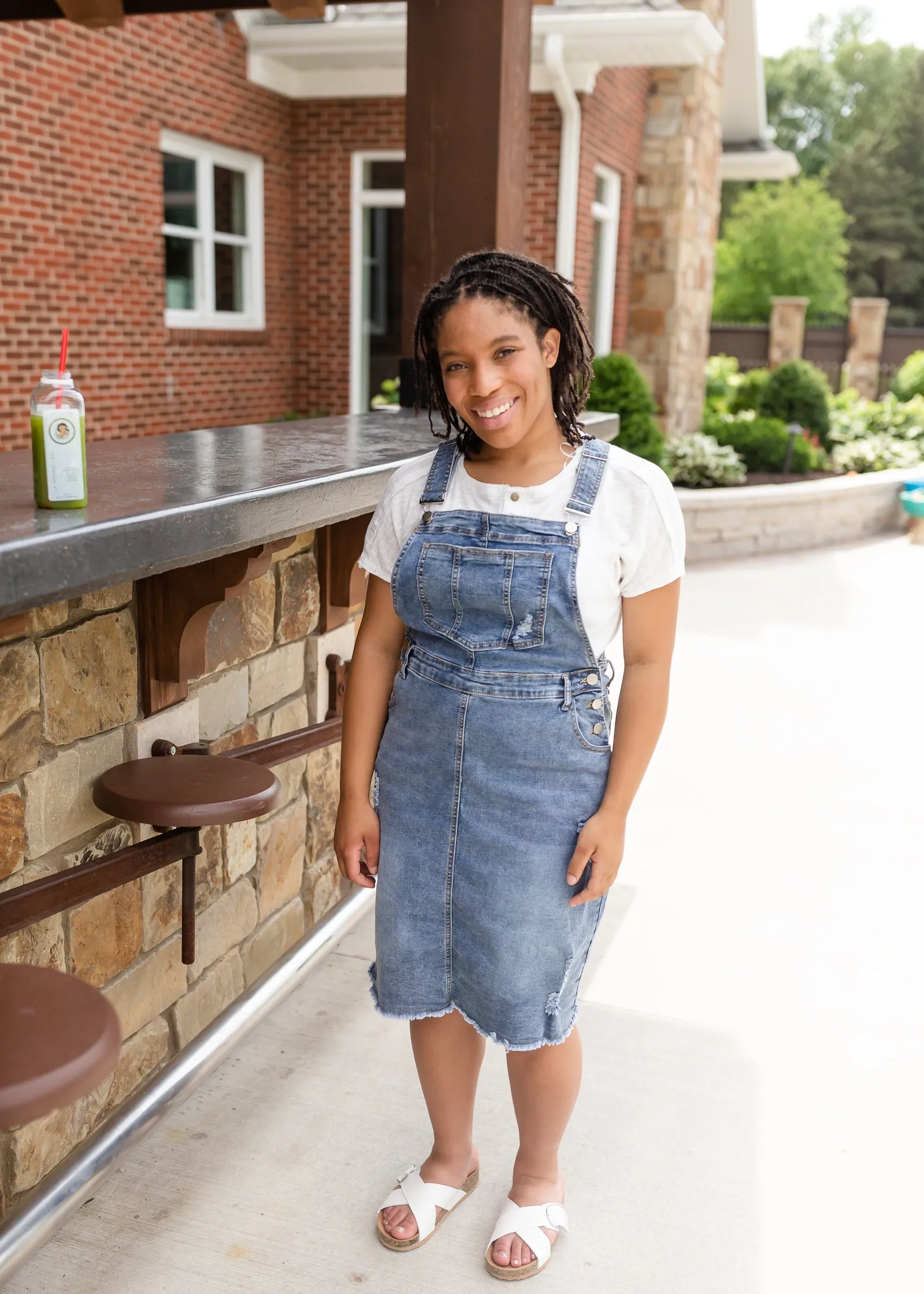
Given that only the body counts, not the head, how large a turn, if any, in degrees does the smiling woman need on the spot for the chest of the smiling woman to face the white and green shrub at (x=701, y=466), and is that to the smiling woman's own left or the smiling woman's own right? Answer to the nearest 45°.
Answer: approximately 135° to the smiling woman's own right

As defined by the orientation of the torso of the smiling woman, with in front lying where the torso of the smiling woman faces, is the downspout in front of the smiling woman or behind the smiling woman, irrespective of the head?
behind

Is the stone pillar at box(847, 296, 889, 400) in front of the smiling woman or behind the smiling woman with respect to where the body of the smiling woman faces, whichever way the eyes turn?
behind

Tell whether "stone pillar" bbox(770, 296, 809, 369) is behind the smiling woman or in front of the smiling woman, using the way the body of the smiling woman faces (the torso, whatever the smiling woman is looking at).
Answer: behind

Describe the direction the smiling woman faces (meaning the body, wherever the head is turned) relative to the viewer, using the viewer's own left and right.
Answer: facing the viewer and to the left of the viewer

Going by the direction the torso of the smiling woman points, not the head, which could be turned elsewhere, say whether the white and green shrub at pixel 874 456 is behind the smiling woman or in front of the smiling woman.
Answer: behind
